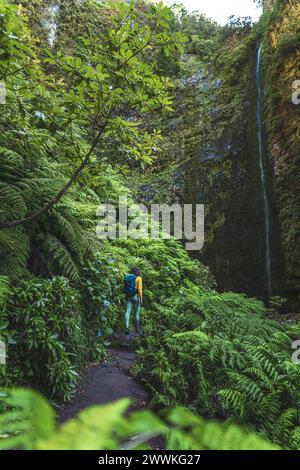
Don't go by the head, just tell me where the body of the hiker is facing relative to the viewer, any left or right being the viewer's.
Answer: facing away from the viewer and to the right of the viewer

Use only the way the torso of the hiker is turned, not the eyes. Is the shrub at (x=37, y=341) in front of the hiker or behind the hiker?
behind
